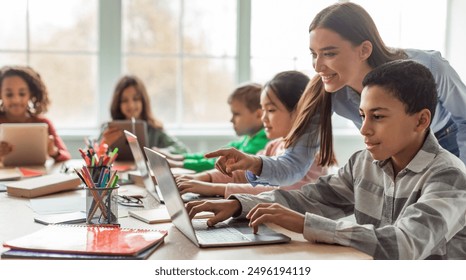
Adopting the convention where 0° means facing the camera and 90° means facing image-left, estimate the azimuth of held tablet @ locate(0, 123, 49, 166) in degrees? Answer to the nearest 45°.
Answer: approximately 180°

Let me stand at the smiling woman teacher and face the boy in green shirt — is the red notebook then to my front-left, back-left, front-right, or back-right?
back-left

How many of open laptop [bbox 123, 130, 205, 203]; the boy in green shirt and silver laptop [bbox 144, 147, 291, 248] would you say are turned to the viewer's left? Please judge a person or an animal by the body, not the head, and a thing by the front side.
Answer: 1

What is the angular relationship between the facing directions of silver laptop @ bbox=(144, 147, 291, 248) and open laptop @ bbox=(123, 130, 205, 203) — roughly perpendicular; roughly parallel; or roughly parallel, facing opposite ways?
roughly parallel

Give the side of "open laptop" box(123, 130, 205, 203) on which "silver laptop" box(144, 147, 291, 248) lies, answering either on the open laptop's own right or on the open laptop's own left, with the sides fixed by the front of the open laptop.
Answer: on the open laptop's own right

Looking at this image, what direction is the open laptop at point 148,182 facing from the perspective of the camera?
to the viewer's right

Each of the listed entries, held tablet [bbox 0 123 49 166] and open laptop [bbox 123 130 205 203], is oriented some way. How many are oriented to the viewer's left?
0

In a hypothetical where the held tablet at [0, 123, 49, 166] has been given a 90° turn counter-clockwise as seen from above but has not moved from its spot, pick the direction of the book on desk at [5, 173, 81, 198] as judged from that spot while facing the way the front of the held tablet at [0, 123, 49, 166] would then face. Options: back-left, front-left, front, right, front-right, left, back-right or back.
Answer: left

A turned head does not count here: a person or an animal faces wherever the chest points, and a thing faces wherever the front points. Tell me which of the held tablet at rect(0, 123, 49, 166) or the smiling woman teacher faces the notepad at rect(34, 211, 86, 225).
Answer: the smiling woman teacher

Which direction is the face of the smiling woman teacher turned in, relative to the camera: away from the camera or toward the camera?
toward the camera

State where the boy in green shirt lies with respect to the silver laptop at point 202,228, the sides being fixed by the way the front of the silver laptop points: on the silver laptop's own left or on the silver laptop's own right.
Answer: on the silver laptop's own left

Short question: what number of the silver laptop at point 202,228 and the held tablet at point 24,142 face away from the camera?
1

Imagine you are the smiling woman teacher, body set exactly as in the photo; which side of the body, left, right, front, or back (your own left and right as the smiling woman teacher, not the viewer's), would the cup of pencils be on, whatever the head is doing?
front

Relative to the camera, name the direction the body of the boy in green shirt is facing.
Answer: to the viewer's left

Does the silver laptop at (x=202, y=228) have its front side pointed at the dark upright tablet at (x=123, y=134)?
no

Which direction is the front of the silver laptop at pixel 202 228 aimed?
to the viewer's right
